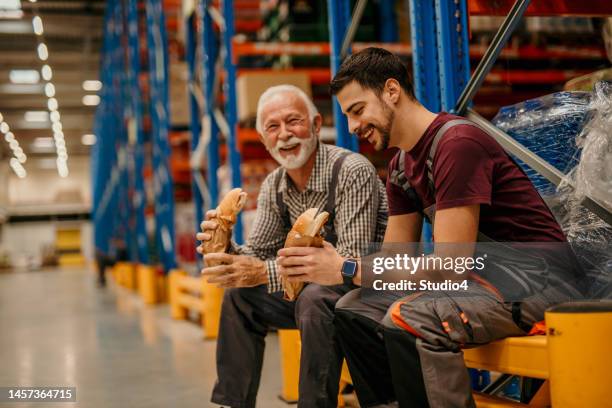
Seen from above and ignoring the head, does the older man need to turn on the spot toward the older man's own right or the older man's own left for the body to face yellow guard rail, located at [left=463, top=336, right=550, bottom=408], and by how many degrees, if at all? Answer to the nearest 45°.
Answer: approximately 90° to the older man's own left

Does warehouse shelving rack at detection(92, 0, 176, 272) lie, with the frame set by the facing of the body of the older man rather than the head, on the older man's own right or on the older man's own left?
on the older man's own right

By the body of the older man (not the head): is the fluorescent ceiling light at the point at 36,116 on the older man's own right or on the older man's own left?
on the older man's own right

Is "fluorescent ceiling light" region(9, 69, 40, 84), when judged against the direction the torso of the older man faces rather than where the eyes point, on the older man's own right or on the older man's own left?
on the older man's own right

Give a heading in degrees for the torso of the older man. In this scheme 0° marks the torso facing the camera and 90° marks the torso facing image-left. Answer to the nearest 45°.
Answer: approximately 45°

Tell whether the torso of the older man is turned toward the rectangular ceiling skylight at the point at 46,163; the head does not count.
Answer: no

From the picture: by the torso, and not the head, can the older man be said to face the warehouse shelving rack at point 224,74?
no

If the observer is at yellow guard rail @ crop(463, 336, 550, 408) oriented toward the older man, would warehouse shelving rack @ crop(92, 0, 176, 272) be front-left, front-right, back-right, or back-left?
front-right

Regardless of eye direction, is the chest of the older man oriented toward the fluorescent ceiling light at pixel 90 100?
no

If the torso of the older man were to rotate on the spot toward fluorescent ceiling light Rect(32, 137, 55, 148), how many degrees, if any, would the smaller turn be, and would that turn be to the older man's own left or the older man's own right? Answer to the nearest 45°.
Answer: approximately 135° to the older man's own right

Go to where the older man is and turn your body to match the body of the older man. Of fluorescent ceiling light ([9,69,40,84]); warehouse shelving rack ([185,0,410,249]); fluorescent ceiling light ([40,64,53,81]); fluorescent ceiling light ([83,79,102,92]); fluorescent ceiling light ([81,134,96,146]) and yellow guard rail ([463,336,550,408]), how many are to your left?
1

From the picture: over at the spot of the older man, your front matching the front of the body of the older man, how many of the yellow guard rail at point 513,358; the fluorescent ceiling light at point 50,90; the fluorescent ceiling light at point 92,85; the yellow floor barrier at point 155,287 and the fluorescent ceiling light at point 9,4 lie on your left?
1

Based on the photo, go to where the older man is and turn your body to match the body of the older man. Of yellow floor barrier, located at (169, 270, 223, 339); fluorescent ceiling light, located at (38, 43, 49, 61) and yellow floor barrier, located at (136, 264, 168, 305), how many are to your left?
0

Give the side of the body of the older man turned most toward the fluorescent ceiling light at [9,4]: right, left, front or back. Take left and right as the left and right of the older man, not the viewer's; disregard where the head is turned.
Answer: right
